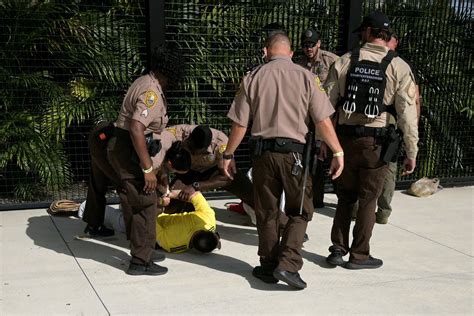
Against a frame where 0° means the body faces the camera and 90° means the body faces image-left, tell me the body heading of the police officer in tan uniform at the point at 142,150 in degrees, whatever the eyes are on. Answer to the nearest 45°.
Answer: approximately 270°

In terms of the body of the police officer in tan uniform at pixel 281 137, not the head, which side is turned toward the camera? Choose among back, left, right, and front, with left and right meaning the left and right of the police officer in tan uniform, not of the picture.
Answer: back

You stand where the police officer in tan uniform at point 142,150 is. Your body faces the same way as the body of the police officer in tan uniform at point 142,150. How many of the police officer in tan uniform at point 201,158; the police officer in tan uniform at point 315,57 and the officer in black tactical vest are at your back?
0

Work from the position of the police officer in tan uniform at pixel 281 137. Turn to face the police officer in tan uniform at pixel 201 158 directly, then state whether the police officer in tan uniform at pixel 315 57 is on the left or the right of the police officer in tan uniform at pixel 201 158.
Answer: right

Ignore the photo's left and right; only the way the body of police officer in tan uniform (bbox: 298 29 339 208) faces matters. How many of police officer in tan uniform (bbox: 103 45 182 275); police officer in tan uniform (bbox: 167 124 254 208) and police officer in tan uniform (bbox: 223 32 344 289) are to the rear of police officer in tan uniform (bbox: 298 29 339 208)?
0

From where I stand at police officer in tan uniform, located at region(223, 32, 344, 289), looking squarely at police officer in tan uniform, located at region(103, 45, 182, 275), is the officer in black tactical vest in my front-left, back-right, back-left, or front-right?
back-right

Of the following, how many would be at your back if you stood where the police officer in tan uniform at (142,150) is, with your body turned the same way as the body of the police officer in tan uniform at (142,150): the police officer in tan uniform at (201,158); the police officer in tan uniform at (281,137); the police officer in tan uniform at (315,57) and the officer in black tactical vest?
0

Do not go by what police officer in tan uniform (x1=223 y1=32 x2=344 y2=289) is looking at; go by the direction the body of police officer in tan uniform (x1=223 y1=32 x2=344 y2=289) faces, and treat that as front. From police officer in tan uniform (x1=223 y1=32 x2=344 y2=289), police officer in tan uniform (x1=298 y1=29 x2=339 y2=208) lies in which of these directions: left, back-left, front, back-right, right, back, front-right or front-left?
front

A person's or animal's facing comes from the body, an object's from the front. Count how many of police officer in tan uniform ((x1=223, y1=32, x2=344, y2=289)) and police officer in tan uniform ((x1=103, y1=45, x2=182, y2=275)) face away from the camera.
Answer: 1

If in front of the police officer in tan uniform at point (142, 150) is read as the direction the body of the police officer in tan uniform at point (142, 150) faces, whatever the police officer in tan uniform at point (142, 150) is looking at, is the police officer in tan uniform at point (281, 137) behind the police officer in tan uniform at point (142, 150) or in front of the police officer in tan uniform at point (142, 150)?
in front

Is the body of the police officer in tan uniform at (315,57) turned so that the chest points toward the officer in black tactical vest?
no

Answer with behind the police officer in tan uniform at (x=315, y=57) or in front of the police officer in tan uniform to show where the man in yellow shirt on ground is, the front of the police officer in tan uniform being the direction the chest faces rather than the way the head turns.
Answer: in front

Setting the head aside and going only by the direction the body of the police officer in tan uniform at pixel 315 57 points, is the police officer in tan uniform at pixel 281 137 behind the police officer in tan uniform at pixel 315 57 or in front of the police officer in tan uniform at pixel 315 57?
in front

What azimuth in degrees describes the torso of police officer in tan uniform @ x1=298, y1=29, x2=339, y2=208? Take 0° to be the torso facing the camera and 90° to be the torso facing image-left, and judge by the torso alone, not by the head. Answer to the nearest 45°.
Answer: approximately 45°

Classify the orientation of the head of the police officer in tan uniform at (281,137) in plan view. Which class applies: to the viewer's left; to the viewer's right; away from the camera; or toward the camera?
away from the camera

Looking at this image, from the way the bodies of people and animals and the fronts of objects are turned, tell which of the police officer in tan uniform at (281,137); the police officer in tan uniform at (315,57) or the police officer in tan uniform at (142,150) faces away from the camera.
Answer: the police officer in tan uniform at (281,137)

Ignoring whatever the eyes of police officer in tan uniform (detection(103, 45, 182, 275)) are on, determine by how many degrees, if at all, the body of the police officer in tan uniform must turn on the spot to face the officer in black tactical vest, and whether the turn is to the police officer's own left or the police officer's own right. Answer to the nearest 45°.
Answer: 0° — they already face them

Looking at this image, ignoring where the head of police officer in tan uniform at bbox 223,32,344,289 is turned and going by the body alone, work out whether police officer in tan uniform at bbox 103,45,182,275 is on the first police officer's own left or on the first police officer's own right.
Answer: on the first police officer's own left
